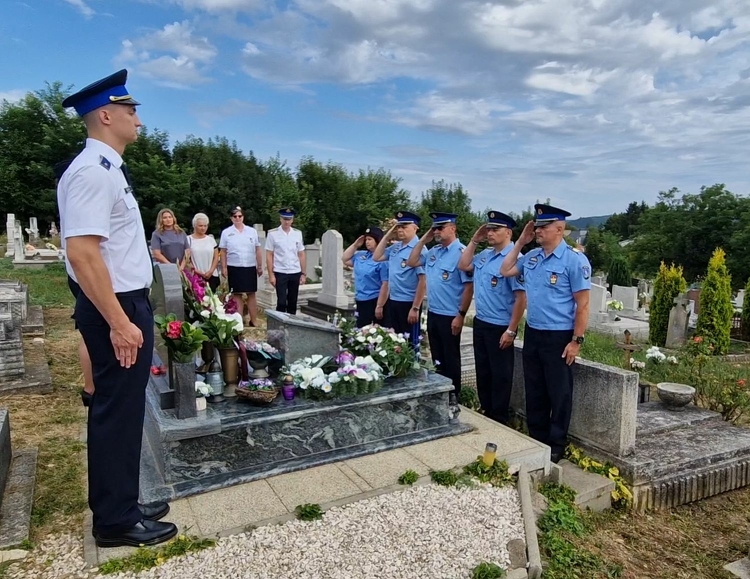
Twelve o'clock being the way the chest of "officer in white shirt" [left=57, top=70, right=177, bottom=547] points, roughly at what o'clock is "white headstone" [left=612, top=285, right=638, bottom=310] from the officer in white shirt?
The white headstone is roughly at 11 o'clock from the officer in white shirt.

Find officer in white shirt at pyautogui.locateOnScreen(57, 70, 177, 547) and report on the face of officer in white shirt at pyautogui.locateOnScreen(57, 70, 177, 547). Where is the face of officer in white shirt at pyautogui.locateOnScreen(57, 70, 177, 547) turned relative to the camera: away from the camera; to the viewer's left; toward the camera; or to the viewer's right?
to the viewer's right

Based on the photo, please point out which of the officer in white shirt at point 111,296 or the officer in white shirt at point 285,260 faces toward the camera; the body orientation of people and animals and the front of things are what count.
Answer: the officer in white shirt at point 285,260

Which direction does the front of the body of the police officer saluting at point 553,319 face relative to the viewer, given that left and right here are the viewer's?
facing the viewer and to the left of the viewer

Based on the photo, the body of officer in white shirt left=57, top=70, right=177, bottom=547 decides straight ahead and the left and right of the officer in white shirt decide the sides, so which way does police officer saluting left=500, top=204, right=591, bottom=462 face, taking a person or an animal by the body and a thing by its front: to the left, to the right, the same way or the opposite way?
the opposite way

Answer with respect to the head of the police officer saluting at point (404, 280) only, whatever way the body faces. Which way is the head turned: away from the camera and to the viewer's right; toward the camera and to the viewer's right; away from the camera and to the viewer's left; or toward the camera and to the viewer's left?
toward the camera and to the viewer's left

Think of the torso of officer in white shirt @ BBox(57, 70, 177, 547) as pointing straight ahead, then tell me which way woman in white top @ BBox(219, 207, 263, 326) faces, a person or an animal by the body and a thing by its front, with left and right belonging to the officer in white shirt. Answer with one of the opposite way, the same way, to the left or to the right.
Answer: to the right

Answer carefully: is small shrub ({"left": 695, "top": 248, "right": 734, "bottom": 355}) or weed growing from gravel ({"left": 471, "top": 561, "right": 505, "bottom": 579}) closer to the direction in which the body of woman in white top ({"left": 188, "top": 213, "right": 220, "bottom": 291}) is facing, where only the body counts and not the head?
the weed growing from gravel

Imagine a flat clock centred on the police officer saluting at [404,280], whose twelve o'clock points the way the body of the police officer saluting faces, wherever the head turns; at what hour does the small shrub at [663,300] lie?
The small shrub is roughly at 6 o'clock from the police officer saluting.

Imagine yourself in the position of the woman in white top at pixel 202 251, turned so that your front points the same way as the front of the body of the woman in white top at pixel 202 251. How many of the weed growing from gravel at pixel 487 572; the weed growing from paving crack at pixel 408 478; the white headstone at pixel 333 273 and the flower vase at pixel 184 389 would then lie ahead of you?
3

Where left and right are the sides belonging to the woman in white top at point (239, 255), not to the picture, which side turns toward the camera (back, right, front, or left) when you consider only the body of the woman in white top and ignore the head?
front

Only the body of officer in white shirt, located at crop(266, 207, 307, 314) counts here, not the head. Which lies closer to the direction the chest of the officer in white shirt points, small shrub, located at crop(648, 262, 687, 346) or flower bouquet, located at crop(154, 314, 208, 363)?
the flower bouquet

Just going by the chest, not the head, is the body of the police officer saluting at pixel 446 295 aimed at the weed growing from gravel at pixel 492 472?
no

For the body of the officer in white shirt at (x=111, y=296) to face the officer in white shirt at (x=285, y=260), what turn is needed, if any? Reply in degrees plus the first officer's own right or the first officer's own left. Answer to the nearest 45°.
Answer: approximately 45° to the first officer's own left

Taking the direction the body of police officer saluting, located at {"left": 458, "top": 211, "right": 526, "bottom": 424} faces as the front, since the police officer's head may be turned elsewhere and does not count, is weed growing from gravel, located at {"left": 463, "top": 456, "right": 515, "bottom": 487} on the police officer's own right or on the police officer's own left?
on the police officer's own left

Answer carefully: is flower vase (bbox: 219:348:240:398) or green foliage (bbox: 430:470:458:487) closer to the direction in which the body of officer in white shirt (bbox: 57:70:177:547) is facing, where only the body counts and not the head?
the green foliage

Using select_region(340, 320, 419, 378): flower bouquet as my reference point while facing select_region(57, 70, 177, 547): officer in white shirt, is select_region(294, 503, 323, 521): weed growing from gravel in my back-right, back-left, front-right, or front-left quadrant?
front-left

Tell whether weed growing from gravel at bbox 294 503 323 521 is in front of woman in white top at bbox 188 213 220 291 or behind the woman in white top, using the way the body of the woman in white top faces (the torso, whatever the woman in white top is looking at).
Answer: in front

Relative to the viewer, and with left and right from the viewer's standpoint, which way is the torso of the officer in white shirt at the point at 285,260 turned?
facing the viewer

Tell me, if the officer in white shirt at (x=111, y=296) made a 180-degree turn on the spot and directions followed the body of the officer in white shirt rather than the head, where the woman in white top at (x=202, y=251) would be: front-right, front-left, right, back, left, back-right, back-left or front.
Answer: right

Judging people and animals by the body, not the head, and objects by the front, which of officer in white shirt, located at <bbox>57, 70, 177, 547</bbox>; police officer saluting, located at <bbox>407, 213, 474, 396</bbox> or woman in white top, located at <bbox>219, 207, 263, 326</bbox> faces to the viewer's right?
the officer in white shirt
